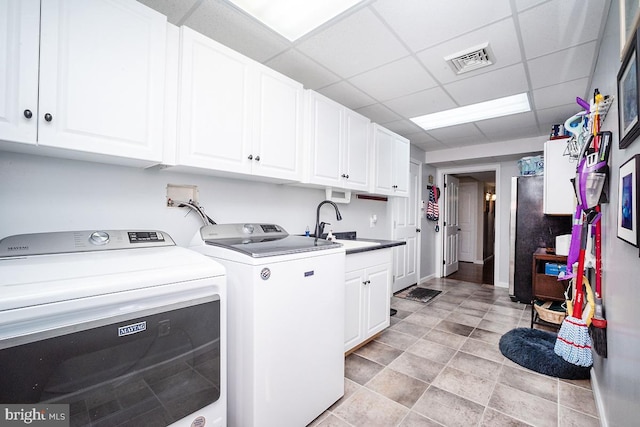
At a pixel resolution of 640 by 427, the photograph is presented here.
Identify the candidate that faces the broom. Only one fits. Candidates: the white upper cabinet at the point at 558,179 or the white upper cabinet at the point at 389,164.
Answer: the white upper cabinet at the point at 389,164

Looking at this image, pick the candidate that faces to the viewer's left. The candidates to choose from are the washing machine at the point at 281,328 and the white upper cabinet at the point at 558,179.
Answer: the white upper cabinet

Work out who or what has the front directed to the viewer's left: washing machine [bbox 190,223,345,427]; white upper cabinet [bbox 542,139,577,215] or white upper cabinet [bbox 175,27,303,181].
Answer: white upper cabinet [bbox 542,139,577,215]

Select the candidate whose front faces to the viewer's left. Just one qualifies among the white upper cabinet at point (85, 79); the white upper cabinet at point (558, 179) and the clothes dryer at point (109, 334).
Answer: the white upper cabinet at point (558, 179)

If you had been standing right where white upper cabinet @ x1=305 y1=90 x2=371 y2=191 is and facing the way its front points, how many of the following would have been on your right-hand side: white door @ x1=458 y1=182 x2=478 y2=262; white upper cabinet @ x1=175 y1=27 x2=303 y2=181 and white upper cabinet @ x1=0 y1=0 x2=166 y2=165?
2

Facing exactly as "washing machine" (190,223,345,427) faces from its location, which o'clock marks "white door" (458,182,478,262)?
The white door is roughly at 9 o'clock from the washing machine.

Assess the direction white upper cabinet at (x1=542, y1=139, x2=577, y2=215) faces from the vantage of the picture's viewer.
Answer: facing to the left of the viewer

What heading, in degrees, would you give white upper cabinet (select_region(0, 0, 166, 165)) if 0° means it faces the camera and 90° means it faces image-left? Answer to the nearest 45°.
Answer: approximately 315°

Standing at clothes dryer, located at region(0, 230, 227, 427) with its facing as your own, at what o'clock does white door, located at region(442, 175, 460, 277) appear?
The white door is roughly at 10 o'clock from the clothes dryer.

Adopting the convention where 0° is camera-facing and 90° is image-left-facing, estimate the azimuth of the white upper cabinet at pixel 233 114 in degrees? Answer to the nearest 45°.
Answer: approximately 315°
